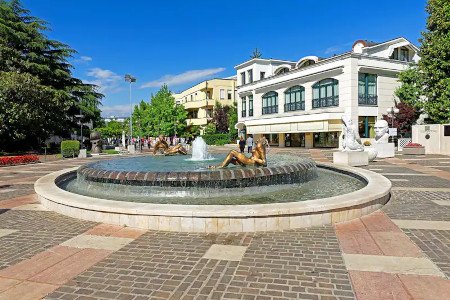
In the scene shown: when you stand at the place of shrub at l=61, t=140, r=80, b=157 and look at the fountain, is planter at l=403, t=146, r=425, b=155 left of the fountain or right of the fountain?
left

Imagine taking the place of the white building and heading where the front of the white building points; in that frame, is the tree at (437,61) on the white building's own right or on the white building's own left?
on the white building's own left

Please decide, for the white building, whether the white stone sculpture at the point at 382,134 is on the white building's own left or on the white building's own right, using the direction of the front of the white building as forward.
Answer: on the white building's own left

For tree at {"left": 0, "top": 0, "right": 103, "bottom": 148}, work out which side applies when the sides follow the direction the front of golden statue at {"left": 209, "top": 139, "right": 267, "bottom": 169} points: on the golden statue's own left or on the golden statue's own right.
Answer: on the golden statue's own right

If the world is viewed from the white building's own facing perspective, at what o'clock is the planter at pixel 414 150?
The planter is roughly at 9 o'clock from the white building.
